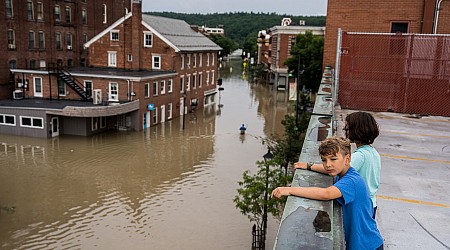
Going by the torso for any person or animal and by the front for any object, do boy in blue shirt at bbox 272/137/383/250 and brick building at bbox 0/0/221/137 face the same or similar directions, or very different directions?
very different directions

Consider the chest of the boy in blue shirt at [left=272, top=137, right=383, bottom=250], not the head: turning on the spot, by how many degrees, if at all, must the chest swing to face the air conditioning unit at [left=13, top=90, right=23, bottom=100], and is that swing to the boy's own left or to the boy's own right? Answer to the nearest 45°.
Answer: approximately 45° to the boy's own right

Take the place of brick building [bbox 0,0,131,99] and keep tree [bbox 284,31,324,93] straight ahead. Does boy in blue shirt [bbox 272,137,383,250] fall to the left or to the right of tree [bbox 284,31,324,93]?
right

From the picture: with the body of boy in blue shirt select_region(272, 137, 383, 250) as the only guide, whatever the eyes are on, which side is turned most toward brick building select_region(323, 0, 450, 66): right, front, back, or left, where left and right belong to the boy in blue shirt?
right

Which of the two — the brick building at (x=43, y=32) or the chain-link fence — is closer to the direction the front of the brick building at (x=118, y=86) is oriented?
the chain-link fence

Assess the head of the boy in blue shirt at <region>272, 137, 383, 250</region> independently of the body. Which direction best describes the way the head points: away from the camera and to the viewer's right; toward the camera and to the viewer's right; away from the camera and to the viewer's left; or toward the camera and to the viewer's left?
toward the camera and to the viewer's left

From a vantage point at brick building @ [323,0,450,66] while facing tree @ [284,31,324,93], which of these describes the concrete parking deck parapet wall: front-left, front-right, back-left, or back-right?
back-left

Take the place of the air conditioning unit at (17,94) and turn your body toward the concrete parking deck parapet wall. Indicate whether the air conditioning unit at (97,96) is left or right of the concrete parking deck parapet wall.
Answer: left

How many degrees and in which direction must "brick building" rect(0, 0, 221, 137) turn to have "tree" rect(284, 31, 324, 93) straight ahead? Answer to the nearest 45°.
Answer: approximately 45° to its left

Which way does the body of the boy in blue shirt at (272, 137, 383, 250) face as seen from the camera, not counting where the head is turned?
to the viewer's left

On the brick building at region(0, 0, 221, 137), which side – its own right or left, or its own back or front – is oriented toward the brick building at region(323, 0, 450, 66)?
front

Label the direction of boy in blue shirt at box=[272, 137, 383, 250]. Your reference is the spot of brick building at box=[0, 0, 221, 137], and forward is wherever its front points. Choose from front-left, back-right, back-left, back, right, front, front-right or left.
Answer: front-right

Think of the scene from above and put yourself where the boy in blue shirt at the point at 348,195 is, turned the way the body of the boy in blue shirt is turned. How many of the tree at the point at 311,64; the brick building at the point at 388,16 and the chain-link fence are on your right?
3

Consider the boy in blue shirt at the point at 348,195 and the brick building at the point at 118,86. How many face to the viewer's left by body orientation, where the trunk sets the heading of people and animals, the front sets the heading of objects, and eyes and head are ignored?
1
